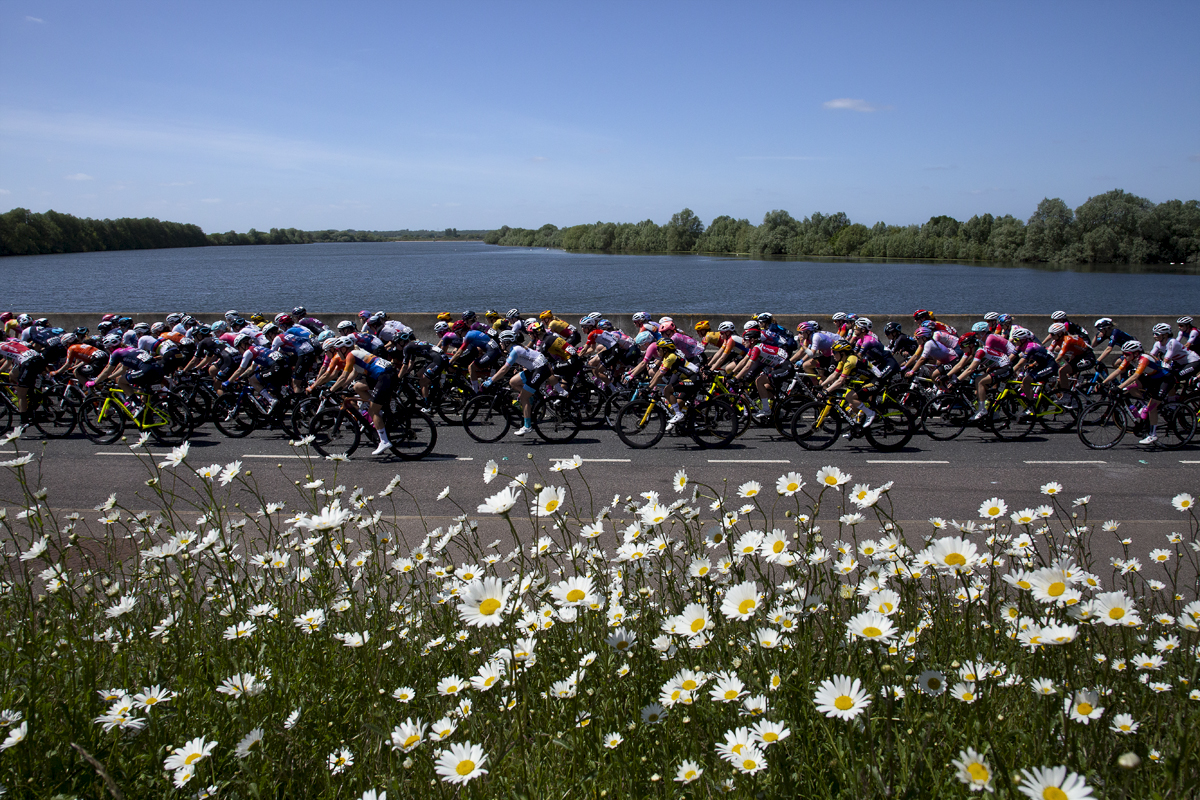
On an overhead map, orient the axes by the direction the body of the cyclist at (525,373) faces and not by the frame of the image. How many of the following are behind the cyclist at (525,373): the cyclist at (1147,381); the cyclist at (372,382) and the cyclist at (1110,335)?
2

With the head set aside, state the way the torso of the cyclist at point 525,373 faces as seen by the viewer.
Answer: to the viewer's left

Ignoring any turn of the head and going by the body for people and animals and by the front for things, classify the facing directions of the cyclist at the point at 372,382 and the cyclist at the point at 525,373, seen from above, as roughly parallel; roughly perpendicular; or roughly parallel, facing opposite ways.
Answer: roughly parallel

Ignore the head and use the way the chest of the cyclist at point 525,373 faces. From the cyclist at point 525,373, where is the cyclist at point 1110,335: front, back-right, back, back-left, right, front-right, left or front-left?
back

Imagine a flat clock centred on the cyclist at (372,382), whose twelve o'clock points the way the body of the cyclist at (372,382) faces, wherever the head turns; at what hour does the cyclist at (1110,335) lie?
the cyclist at (1110,335) is roughly at 6 o'clock from the cyclist at (372,382).

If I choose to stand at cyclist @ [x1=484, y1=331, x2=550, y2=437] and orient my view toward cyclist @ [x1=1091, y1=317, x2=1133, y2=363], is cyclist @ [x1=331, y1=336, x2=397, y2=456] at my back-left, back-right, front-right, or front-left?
back-right

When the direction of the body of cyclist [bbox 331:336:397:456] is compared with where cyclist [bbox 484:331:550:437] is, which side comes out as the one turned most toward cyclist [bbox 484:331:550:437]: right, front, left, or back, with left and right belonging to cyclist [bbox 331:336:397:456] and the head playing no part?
back

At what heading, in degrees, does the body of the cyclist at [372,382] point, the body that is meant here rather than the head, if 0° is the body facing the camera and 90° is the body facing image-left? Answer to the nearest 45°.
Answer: approximately 90°

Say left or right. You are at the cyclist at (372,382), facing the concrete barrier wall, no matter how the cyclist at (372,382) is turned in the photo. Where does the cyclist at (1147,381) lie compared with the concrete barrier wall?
right
